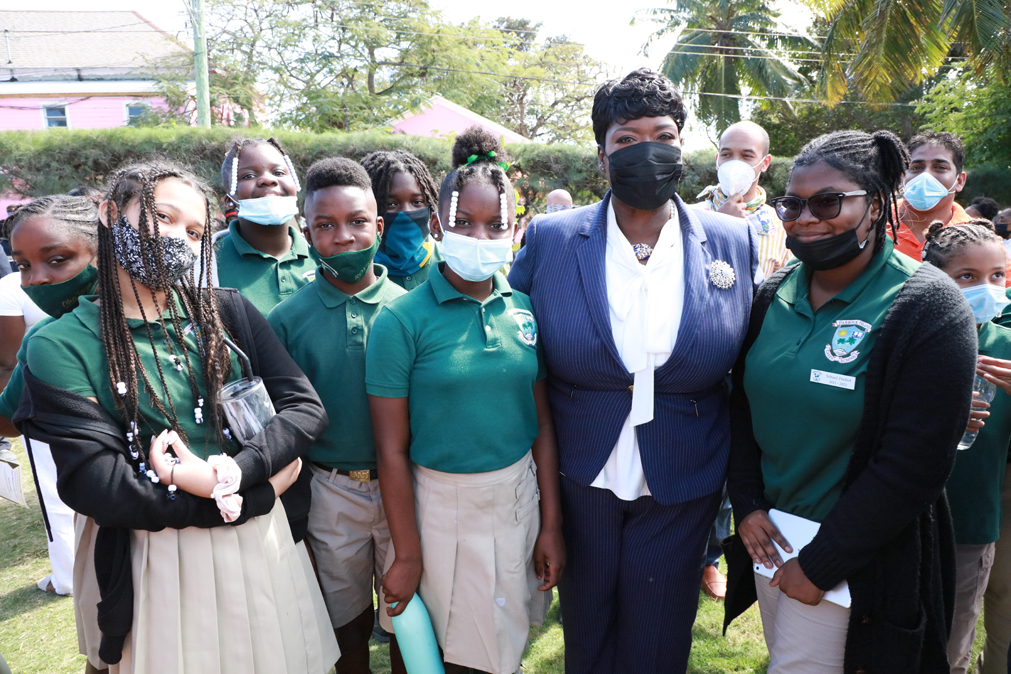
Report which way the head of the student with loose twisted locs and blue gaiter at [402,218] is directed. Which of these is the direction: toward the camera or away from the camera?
toward the camera

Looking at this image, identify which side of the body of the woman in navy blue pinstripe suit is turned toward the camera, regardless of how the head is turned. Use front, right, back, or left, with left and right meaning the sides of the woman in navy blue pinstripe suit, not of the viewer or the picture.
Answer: front

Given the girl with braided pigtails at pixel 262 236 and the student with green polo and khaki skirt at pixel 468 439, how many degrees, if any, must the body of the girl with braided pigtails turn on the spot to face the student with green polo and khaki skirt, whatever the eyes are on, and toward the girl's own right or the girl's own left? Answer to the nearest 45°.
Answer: approximately 45° to the girl's own left

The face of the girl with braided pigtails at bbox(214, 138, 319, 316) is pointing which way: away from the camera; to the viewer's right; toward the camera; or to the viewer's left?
toward the camera

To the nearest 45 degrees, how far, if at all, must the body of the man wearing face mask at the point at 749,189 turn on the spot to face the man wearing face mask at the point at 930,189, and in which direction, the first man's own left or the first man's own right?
approximately 135° to the first man's own left

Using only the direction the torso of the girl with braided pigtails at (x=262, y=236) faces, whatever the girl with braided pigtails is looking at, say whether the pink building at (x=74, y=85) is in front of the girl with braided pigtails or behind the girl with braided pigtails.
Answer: behind

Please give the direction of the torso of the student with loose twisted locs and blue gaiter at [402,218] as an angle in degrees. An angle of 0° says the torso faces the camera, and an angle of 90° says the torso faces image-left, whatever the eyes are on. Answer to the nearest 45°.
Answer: approximately 0°

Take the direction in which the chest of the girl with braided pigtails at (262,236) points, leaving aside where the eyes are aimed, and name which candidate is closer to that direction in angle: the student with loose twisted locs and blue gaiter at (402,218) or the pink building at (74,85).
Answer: the student with loose twisted locs and blue gaiter

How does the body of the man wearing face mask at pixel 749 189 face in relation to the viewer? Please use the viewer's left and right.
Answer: facing the viewer and to the left of the viewer

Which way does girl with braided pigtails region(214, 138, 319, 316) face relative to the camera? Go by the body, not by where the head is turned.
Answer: toward the camera

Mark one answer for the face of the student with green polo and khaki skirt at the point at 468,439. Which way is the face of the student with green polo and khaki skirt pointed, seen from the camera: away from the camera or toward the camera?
toward the camera

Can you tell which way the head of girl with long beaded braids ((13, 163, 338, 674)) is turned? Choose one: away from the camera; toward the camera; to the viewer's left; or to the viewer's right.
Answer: toward the camera

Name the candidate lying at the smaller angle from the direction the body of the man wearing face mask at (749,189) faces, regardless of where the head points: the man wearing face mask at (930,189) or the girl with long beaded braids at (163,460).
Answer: the girl with long beaded braids
